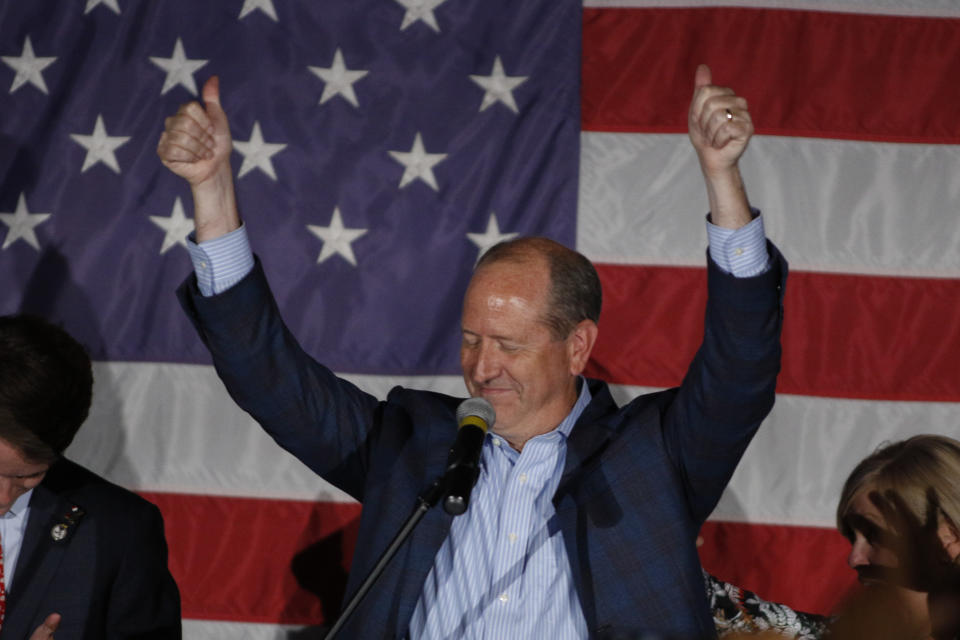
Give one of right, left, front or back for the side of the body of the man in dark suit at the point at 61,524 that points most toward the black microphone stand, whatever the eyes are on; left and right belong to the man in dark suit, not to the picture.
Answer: left

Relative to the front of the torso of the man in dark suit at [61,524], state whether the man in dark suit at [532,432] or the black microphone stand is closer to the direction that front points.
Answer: the black microphone stand

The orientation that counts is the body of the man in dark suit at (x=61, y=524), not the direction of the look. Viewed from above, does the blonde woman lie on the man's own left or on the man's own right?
on the man's own left

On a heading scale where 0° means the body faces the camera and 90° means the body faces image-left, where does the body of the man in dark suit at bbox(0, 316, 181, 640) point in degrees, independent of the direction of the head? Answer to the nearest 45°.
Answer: approximately 45°

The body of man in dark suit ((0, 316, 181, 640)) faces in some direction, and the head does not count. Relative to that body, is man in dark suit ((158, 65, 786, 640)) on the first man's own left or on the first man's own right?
on the first man's own left

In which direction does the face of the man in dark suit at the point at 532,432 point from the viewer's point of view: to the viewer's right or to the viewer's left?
to the viewer's left

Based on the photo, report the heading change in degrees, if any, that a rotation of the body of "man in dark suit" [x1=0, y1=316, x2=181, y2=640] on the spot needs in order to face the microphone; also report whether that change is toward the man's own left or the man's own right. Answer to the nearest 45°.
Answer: approximately 90° to the man's own left

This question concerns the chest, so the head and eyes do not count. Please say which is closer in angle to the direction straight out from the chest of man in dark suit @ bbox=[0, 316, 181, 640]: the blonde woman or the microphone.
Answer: the microphone
